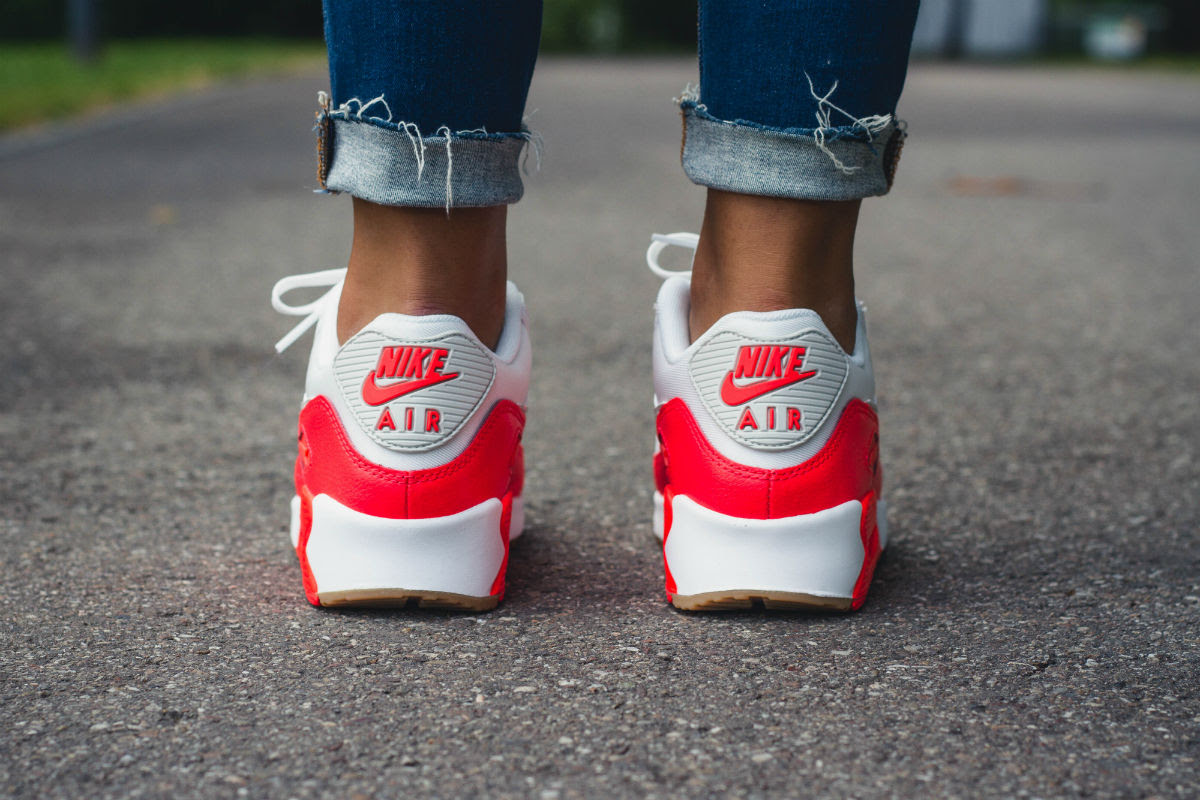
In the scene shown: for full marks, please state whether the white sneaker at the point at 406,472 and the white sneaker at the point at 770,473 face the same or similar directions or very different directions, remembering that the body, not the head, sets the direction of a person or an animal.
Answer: same or similar directions

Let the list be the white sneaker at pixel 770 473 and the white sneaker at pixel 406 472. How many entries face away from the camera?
2

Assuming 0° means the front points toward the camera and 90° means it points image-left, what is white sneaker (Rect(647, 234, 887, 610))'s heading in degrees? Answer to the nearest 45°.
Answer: approximately 180°

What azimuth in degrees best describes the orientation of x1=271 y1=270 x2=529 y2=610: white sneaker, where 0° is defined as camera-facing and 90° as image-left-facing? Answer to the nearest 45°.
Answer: approximately 180°
